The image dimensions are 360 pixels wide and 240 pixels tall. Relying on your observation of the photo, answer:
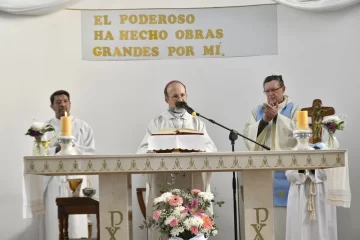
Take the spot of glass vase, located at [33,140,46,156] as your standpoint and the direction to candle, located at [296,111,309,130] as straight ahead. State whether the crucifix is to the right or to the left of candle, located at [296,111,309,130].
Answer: left

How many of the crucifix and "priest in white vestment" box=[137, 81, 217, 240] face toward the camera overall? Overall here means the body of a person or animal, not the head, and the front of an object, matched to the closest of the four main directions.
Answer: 2

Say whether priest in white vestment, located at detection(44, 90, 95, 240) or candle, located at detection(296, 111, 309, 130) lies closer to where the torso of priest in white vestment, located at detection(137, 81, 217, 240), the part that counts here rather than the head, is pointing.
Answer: the candle

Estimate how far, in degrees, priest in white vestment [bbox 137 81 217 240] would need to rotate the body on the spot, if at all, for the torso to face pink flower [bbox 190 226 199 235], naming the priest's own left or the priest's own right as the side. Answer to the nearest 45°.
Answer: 0° — they already face it

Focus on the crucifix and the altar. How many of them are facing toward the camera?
2

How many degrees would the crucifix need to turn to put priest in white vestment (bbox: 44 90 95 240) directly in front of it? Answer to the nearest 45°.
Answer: approximately 90° to its right
